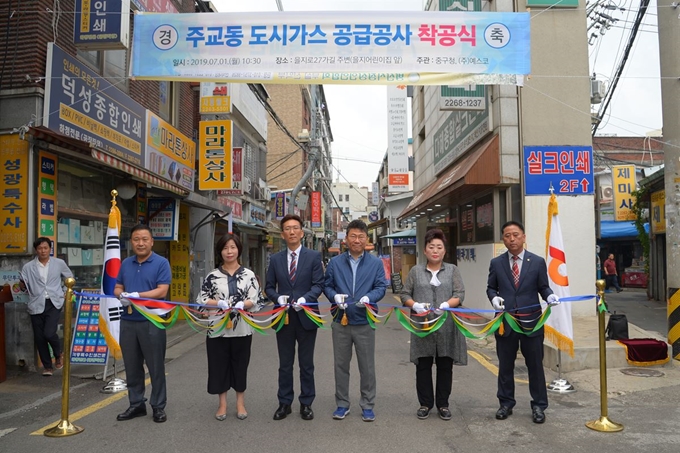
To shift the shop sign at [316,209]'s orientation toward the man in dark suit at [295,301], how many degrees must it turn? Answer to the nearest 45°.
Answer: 0° — it already faces them

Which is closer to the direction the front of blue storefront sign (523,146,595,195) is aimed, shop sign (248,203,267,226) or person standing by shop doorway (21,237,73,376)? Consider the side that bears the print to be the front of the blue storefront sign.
the person standing by shop doorway

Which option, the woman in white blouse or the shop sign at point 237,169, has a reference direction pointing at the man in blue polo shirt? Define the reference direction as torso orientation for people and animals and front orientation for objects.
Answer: the shop sign

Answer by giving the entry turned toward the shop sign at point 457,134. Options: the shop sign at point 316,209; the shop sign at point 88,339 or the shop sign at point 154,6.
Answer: the shop sign at point 316,209

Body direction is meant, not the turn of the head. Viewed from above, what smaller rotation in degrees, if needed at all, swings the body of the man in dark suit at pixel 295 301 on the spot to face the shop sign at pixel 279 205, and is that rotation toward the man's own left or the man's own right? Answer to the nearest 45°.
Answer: approximately 180°

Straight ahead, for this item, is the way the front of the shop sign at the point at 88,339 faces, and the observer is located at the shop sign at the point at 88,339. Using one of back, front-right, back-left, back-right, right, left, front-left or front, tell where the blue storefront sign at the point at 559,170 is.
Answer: left

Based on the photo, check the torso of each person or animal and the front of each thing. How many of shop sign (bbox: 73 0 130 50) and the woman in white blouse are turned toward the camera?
2

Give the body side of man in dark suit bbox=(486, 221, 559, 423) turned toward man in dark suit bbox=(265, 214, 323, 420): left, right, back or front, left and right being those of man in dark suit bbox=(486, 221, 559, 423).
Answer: right
